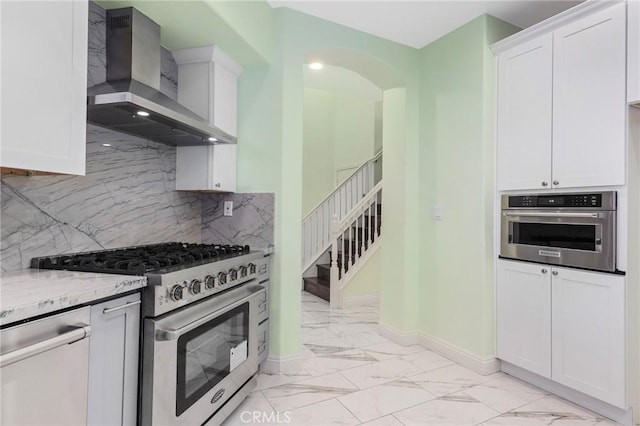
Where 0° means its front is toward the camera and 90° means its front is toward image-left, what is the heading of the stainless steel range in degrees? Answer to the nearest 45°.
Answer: approximately 315°

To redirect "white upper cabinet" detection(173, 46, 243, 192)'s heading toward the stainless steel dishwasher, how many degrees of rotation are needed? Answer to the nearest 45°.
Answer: approximately 45° to its right

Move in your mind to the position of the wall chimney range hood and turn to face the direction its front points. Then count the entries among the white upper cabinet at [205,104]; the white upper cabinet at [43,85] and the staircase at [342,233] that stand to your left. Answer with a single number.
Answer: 2

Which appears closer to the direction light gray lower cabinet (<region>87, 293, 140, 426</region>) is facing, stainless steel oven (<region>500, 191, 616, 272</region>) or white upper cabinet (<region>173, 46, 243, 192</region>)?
the stainless steel oven

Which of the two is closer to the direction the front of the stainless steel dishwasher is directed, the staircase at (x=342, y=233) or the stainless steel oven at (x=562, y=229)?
the stainless steel oven

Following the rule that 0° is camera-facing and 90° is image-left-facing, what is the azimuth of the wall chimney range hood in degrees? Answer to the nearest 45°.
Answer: approximately 315°

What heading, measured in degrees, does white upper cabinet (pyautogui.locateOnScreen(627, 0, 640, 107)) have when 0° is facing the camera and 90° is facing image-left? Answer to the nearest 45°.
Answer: approximately 45°

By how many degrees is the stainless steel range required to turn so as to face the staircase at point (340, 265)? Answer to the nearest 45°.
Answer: approximately 90° to its left

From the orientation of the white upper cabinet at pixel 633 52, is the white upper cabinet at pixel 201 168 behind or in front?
in front

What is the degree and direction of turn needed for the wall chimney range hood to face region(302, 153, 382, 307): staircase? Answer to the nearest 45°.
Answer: approximately 90° to its left

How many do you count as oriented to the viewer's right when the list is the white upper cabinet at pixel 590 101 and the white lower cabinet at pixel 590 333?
0

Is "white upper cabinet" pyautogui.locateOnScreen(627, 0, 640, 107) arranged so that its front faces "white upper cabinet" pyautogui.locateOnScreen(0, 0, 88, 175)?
yes
